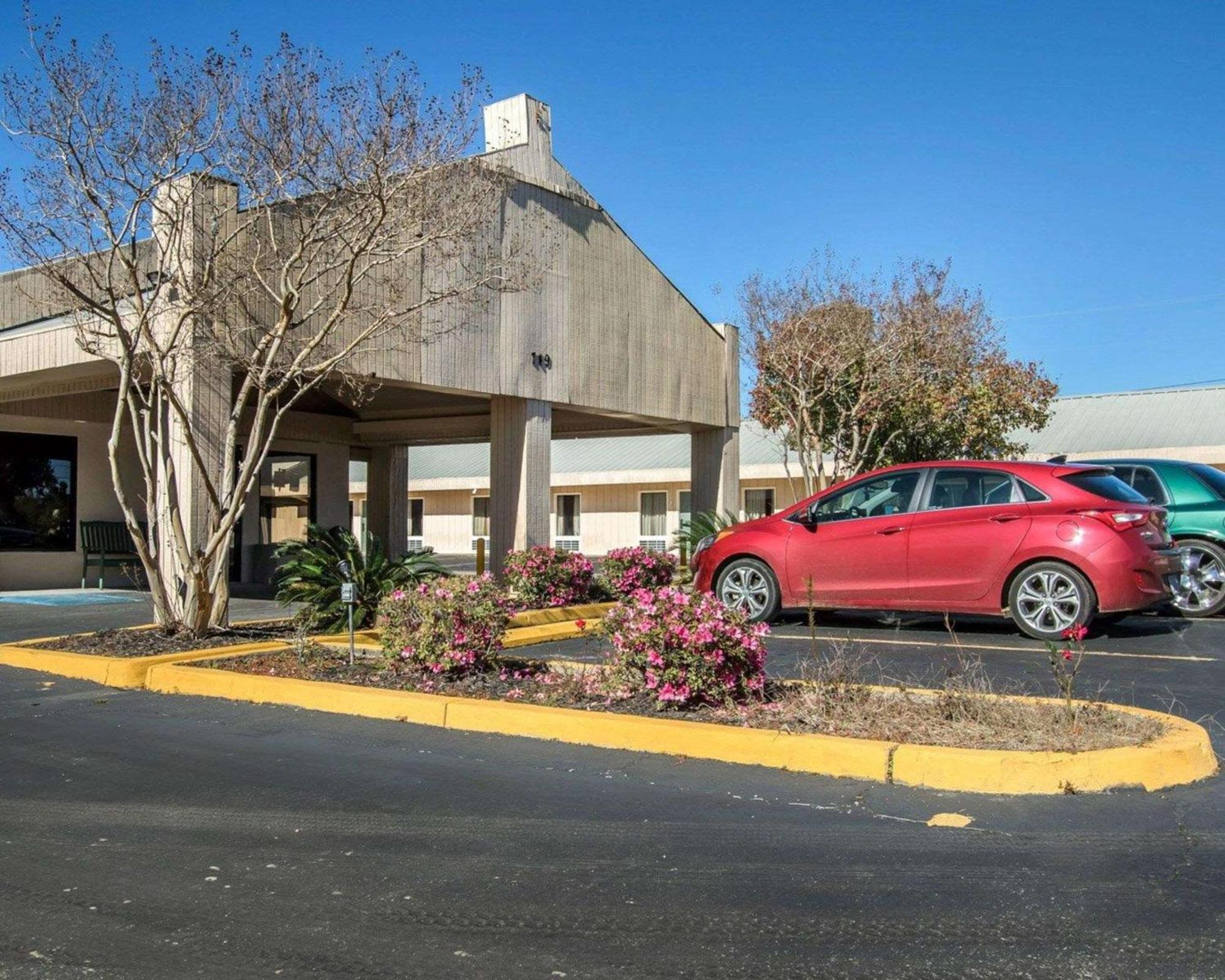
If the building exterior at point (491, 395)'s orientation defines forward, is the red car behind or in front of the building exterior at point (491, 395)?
in front

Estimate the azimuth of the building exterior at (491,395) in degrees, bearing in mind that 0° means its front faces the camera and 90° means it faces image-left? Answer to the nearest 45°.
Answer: approximately 315°

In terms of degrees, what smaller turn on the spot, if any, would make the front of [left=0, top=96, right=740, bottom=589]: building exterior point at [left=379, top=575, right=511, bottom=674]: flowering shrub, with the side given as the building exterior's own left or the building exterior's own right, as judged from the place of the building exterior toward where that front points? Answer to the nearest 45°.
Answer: approximately 45° to the building exterior's own right

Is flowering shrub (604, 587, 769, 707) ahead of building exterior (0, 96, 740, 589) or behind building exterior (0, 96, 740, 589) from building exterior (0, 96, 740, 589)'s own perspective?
ahead

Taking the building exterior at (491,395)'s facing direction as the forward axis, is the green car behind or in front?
in front

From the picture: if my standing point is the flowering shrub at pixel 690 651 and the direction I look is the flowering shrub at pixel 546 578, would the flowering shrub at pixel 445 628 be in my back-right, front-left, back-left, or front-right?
front-left

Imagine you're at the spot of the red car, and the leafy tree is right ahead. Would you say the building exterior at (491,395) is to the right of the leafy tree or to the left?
left

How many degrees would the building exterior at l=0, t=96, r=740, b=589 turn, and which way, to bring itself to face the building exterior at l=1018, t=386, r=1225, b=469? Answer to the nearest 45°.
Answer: approximately 90° to its left

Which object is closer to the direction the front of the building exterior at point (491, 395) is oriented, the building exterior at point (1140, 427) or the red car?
the red car

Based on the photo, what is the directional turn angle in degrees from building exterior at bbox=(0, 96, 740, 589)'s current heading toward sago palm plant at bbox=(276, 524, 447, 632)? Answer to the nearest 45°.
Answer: approximately 45° to its right

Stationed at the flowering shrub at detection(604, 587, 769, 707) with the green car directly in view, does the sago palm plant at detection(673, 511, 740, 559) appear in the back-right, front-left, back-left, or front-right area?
front-left
